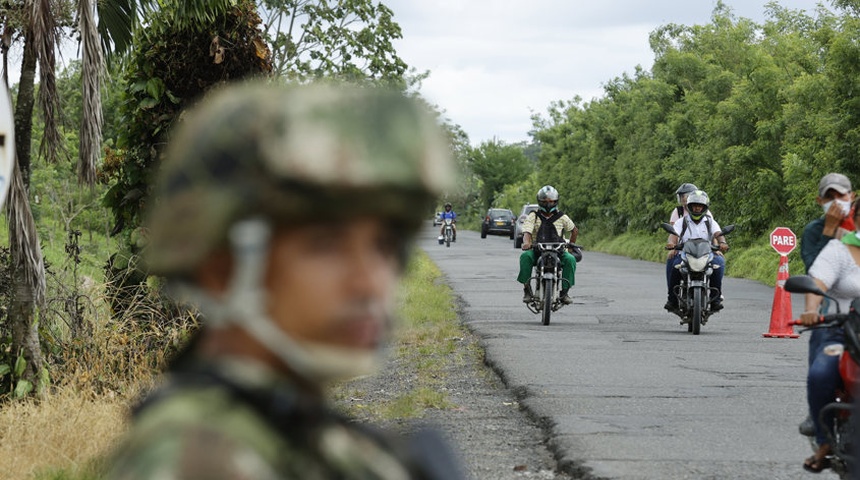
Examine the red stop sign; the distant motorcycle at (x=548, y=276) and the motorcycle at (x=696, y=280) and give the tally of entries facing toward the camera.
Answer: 3

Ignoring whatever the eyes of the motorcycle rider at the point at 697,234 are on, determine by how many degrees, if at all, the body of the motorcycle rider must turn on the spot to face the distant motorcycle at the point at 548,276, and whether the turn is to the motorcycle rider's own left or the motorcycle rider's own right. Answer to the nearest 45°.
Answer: approximately 90° to the motorcycle rider's own right

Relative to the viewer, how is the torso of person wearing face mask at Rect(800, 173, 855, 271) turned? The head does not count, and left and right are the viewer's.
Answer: facing the viewer

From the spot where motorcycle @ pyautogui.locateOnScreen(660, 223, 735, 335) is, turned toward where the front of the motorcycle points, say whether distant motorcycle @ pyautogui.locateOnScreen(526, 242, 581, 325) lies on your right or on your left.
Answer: on your right

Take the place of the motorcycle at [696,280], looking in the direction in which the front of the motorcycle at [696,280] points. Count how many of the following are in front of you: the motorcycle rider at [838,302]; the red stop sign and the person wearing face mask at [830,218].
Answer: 2

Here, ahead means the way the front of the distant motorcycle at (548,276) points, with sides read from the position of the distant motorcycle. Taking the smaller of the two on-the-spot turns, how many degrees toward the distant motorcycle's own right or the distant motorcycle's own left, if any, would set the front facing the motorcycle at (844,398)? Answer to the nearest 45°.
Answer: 0° — it already faces it

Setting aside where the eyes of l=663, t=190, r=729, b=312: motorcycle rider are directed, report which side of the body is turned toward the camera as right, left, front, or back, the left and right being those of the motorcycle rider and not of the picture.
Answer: front

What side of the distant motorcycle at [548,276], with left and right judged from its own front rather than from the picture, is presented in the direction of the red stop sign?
left
